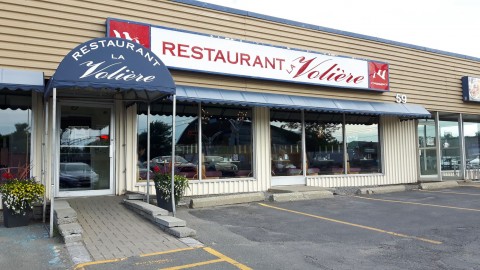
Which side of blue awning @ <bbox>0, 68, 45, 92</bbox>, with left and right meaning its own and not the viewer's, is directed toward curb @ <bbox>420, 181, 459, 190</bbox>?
left

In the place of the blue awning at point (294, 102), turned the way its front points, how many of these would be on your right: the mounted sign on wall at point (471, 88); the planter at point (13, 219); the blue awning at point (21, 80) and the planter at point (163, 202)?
3

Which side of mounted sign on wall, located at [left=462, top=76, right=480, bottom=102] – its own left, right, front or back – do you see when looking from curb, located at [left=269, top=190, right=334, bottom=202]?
right

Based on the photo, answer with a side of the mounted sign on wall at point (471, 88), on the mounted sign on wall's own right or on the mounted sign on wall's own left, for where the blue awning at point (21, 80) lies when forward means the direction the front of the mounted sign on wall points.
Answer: on the mounted sign on wall's own right

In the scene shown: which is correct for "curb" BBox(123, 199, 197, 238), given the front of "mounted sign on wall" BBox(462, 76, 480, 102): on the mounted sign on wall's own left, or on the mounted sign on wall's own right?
on the mounted sign on wall's own right

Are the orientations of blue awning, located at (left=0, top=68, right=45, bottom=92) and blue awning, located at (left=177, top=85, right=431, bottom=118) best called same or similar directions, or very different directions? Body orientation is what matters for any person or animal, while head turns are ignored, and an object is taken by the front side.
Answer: same or similar directions

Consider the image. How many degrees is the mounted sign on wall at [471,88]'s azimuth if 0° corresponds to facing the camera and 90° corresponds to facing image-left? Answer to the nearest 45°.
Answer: approximately 315°

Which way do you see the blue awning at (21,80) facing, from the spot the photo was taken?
facing the viewer

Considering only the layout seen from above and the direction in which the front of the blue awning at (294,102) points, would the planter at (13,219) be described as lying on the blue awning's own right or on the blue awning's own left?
on the blue awning's own right

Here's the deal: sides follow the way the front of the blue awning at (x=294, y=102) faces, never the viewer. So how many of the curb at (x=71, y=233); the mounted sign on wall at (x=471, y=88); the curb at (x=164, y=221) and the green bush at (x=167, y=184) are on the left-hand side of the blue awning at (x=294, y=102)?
1

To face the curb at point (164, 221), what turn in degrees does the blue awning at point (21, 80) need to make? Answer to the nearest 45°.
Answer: approximately 45° to its left

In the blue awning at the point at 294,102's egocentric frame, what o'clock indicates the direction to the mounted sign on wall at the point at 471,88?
The mounted sign on wall is roughly at 9 o'clock from the blue awning.

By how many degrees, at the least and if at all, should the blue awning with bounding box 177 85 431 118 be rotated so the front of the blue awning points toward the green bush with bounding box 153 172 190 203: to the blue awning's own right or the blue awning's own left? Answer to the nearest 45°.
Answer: approximately 90° to the blue awning's own right

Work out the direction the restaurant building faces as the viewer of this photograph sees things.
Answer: facing the viewer and to the right of the viewer
